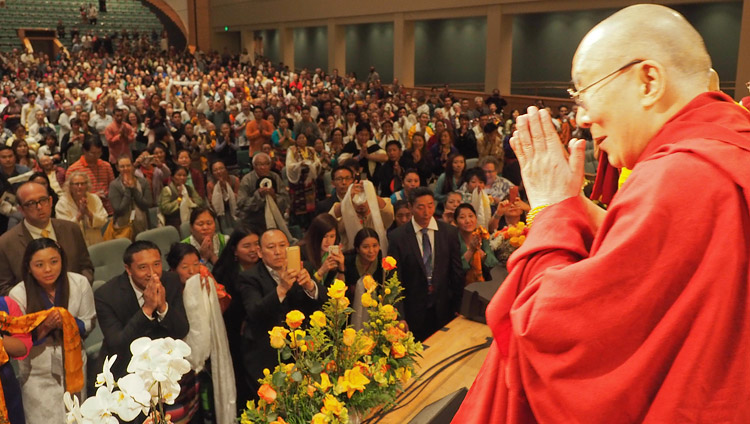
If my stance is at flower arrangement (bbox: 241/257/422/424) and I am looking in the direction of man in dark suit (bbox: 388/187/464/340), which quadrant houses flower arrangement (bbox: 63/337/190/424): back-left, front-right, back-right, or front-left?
back-left

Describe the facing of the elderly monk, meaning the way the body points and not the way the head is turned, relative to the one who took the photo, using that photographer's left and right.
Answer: facing to the left of the viewer

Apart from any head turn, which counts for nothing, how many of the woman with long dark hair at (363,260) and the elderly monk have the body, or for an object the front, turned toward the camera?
1

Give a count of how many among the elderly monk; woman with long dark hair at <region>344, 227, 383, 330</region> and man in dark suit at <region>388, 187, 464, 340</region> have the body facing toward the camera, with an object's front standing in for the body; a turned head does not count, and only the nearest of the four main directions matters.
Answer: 2

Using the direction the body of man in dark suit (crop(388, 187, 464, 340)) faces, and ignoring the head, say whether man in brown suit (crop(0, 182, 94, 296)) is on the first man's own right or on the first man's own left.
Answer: on the first man's own right

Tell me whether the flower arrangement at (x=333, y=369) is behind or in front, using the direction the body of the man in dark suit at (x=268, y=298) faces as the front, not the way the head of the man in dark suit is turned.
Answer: in front
